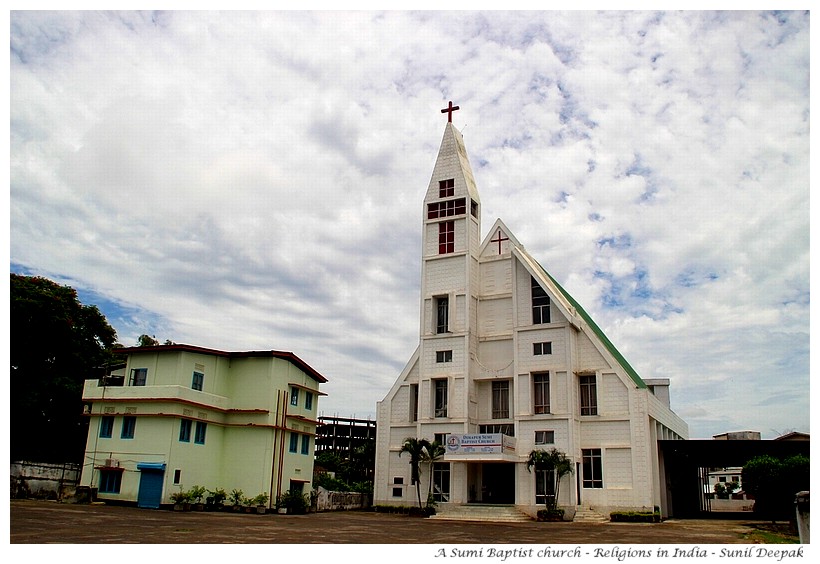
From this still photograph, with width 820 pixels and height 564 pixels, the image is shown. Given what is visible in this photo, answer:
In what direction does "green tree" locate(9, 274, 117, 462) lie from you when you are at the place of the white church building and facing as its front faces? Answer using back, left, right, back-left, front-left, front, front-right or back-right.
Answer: right

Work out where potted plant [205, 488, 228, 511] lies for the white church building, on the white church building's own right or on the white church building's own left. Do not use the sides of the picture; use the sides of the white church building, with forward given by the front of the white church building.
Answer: on the white church building's own right

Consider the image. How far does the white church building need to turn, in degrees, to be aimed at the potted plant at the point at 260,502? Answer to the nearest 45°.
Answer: approximately 45° to its right

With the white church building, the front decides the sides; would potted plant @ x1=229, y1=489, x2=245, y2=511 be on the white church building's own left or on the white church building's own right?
on the white church building's own right

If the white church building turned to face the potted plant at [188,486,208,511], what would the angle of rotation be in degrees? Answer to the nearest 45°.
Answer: approximately 45° to its right

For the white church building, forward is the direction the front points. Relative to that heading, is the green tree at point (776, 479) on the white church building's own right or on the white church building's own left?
on the white church building's own left

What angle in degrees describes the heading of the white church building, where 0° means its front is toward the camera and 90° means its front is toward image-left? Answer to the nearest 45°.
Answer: approximately 0°

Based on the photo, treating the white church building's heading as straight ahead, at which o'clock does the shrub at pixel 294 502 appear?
The shrub is roughly at 2 o'clock from the white church building.

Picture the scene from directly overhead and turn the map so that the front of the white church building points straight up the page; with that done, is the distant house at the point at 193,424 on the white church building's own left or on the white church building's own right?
on the white church building's own right
